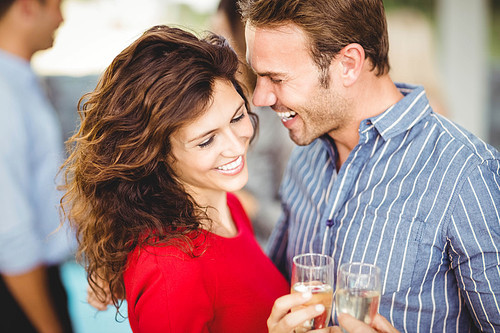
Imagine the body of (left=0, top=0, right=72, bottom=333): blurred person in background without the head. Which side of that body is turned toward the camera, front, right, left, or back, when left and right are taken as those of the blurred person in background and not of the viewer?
right

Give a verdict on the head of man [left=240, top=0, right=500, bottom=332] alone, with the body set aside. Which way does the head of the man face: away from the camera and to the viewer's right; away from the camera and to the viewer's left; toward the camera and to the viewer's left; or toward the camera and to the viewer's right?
toward the camera and to the viewer's left

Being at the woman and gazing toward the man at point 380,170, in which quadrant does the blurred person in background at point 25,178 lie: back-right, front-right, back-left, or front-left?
back-left

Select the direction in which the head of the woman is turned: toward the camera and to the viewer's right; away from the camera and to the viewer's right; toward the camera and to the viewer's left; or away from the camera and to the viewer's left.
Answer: toward the camera and to the viewer's right

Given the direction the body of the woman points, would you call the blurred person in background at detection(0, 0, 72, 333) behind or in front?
behind

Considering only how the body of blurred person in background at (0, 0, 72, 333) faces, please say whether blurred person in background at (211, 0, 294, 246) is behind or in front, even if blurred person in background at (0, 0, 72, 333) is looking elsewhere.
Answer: in front

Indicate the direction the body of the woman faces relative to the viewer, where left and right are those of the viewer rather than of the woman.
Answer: facing the viewer and to the right of the viewer

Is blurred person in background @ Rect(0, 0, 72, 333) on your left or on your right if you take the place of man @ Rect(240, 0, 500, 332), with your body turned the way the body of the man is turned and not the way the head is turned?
on your right

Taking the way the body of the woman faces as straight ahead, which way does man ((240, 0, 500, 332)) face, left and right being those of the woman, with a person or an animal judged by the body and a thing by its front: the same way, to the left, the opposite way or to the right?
to the right

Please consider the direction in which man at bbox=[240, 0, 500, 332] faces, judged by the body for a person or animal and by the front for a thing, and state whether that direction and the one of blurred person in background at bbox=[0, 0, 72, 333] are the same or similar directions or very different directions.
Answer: very different directions
